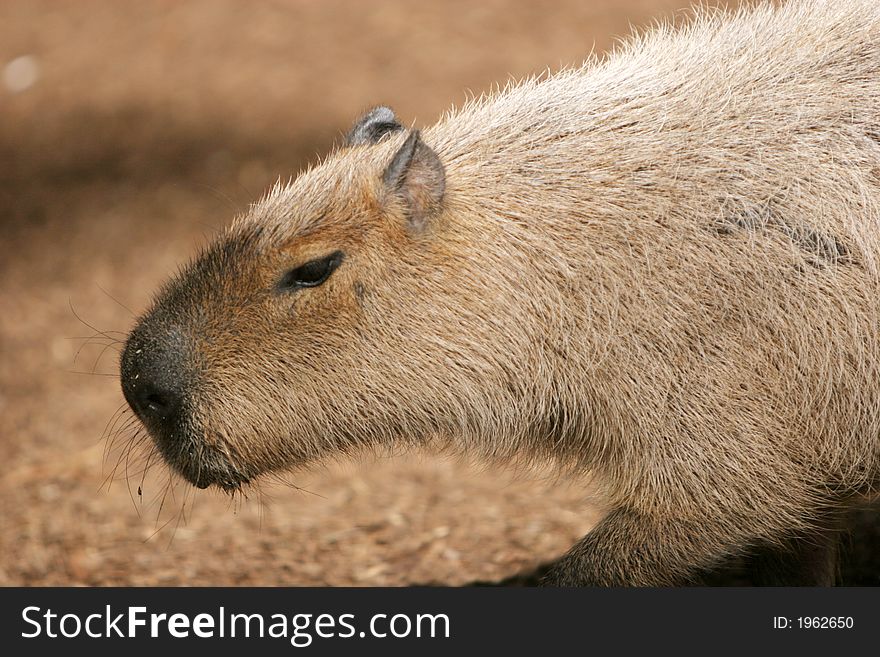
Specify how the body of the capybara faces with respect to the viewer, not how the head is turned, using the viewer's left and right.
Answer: facing to the left of the viewer
